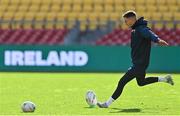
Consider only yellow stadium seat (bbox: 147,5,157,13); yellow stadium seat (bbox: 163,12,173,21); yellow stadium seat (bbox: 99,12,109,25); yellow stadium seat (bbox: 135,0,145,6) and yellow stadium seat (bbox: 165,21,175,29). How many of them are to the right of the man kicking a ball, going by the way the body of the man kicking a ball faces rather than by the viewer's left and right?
5

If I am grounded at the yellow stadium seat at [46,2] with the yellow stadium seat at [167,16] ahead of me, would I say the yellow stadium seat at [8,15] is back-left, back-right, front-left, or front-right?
back-right

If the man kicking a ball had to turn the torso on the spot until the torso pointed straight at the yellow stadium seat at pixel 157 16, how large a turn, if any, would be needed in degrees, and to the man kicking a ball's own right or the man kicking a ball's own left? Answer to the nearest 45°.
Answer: approximately 90° to the man kicking a ball's own right

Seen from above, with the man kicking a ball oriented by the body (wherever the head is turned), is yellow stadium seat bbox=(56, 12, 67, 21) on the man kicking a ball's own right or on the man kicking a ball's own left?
on the man kicking a ball's own right

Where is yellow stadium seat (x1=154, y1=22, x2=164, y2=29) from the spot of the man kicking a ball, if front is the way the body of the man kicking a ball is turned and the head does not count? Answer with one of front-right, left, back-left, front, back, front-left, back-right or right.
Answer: right

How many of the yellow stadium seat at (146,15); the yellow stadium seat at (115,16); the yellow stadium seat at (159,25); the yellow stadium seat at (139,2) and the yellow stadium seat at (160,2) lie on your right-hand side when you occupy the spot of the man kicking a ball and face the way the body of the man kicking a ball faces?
5

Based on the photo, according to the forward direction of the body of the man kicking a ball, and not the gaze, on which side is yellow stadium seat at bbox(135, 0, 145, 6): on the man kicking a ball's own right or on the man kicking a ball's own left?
on the man kicking a ball's own right

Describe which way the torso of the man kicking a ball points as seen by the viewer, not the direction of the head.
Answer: to the viewer's left

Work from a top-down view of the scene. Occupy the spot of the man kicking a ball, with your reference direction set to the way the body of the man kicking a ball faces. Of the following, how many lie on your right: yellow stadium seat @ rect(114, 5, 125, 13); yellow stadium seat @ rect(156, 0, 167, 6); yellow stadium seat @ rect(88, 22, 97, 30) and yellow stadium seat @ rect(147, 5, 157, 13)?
4

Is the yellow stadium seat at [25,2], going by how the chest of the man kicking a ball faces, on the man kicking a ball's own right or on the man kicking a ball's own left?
on the man kicking a ball's own right

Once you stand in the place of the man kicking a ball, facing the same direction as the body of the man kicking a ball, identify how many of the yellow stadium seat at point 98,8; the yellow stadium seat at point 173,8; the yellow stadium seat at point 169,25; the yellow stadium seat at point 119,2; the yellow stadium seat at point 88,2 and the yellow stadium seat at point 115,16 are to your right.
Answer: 6

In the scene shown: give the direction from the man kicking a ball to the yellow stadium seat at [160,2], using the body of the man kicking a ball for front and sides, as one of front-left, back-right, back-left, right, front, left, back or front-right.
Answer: right

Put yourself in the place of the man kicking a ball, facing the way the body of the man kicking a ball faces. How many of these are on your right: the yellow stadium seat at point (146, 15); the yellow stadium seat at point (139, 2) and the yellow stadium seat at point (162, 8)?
3

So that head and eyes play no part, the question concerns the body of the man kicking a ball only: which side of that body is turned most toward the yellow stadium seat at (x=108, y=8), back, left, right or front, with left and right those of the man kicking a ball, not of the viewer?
right

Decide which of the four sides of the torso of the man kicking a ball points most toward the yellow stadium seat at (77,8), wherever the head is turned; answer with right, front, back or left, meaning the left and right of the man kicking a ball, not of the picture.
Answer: right
